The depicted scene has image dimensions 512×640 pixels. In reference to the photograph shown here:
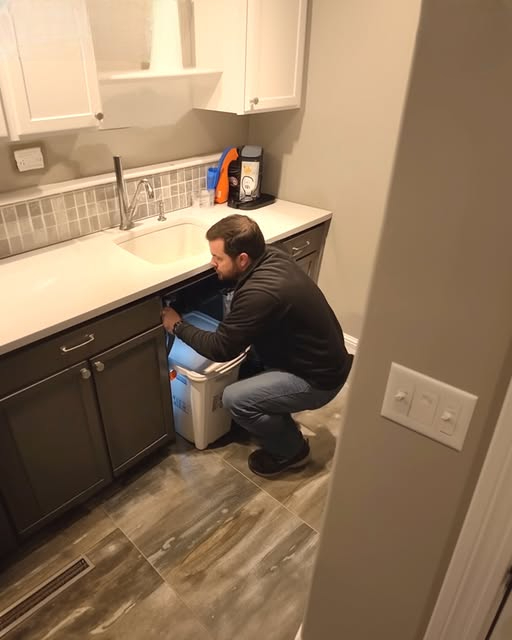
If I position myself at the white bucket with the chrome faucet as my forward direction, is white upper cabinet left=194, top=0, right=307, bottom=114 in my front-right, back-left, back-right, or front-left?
front-right

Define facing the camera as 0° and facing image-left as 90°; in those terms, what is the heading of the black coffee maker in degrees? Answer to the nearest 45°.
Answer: approximately 315°

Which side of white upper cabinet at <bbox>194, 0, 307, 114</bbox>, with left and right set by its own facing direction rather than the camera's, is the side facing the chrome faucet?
right

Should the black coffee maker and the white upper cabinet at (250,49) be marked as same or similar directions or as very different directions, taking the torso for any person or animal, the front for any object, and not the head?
same or similar directions

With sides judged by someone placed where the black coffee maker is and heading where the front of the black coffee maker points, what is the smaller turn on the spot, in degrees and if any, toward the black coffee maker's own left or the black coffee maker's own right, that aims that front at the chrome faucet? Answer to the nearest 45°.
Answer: approximately 90° to the black coffee maker's own right

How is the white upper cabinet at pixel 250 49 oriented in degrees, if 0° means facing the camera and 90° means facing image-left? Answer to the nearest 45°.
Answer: approximately 315°

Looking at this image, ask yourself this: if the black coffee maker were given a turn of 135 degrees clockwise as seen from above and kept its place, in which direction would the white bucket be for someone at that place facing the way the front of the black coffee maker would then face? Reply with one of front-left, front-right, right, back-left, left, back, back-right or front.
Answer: left

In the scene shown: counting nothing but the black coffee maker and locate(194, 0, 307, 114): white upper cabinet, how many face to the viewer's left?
0
